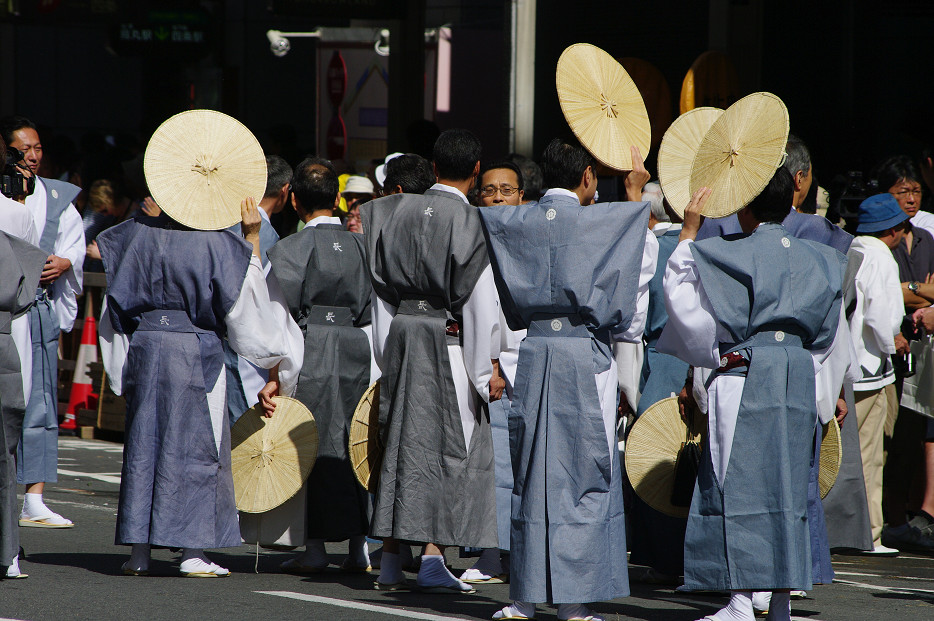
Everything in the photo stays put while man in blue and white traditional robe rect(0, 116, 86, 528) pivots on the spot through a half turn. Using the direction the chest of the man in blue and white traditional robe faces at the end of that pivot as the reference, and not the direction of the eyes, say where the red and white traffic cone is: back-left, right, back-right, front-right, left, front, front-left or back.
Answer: front-right

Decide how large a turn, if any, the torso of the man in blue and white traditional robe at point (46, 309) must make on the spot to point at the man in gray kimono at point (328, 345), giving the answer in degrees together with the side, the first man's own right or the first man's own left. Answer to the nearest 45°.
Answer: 0° — they already face them

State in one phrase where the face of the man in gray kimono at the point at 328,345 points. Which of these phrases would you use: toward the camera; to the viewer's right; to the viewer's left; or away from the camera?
away from the camera

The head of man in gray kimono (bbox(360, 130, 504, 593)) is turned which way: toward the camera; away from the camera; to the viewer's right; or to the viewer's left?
away from the camera

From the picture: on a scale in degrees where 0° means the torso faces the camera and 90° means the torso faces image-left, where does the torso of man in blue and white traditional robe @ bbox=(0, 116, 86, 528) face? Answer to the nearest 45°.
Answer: approximately 315°
